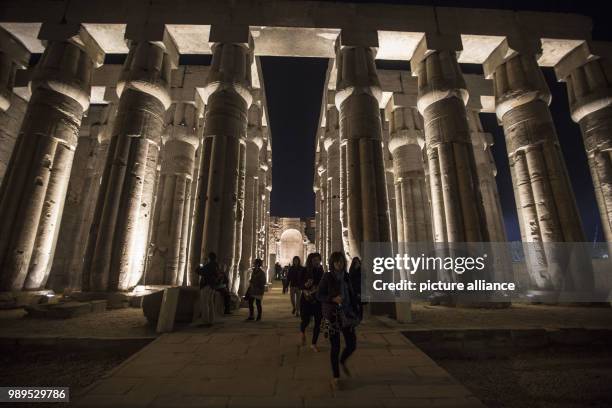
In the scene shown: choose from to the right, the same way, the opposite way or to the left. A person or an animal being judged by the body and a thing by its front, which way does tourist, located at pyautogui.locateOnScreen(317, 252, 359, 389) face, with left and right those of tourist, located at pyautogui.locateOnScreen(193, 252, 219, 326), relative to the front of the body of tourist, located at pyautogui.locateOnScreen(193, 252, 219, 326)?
to the left

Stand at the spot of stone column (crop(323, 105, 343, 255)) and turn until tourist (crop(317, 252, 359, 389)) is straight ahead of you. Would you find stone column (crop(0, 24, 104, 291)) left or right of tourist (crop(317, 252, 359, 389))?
right

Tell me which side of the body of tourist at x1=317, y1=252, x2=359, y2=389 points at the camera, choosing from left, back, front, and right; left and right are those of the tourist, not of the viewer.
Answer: front

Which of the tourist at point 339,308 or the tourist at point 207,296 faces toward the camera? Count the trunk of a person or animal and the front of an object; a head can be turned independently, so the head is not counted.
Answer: the tourist at point 339,308

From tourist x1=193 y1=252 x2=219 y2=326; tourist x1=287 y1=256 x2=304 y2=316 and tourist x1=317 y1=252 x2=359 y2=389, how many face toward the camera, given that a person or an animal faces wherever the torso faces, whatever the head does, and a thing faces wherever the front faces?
2

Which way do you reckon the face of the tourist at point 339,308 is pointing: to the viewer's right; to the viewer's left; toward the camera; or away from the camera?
toward the camera

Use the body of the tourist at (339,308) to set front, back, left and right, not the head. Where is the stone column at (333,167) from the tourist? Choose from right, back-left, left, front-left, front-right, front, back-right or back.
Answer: back

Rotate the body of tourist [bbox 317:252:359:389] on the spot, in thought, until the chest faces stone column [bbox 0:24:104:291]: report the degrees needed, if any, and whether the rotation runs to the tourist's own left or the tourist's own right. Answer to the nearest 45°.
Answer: approximately 90° to the tourist's own right

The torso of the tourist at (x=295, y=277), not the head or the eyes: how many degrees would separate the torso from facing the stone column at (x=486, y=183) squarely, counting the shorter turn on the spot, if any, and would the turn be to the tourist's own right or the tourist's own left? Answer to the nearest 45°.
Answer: approximately 135° to the tourist's own left

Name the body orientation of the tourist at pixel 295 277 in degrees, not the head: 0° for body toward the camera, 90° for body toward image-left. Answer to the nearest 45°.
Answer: approximately 0°

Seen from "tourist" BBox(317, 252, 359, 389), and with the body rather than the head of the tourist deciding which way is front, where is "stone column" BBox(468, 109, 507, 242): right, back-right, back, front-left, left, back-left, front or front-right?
back-left

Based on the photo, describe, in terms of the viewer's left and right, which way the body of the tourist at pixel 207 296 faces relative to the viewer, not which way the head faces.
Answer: facing to the left of the viewer

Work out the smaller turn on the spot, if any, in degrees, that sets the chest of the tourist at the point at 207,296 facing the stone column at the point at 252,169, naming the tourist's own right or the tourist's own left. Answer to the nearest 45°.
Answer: approximately 90° to the tourist's own right

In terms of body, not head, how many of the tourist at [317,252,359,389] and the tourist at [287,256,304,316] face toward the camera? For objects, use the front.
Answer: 2
